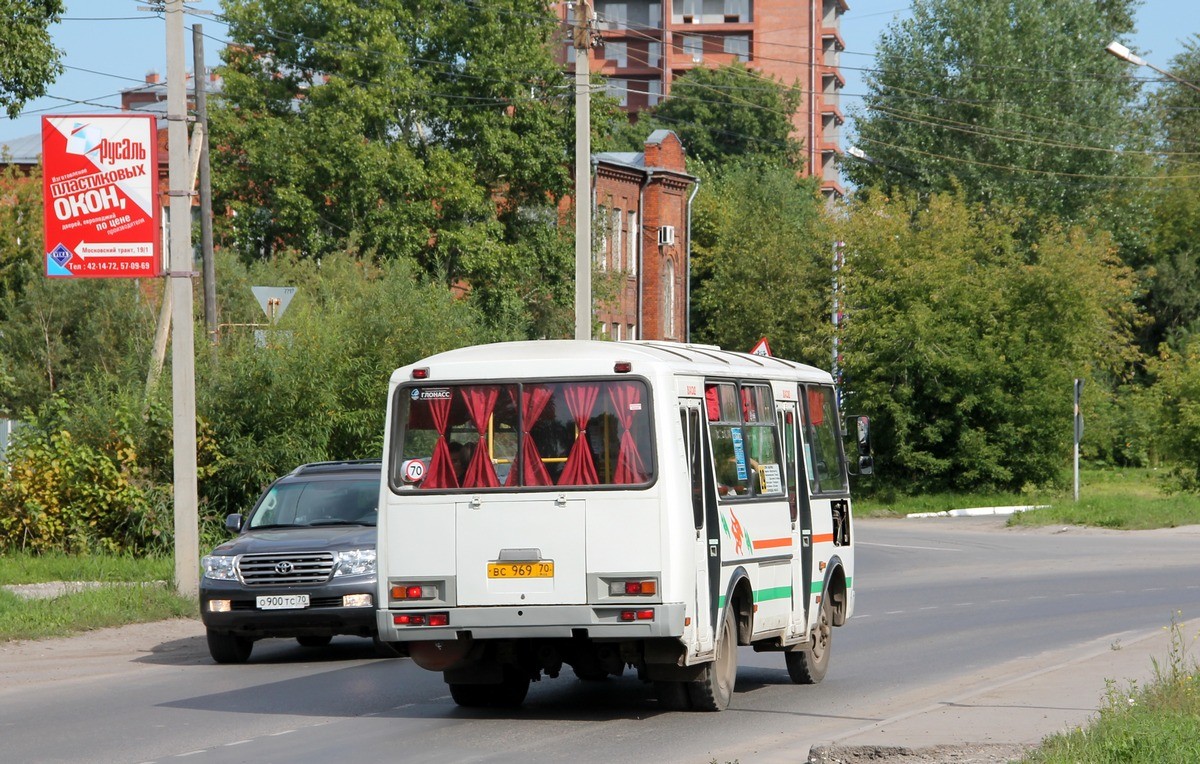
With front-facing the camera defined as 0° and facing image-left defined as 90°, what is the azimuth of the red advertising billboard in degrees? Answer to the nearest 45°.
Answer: approximately 0°

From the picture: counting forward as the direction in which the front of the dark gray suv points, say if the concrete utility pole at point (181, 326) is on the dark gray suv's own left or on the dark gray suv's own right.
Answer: on the dark gray suv's own right

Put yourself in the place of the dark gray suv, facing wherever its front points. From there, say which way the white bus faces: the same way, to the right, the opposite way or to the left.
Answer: the opposite way

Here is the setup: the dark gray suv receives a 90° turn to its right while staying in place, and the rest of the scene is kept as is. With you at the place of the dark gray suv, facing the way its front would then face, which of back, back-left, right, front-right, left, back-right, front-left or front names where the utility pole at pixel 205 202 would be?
front-right

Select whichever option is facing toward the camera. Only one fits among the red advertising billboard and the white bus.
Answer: the red advertising billboard

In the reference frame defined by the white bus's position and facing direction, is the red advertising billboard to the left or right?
on its left

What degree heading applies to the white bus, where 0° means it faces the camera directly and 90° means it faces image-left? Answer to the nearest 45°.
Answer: approximately 225°

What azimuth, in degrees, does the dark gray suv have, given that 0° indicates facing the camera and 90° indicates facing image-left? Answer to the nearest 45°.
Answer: approximately 45°

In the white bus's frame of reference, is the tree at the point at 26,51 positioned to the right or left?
on its left

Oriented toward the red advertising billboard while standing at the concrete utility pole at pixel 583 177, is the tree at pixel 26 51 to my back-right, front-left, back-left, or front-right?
front-right

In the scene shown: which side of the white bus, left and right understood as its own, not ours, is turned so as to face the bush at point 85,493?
left

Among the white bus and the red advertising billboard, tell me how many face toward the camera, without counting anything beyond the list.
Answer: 1

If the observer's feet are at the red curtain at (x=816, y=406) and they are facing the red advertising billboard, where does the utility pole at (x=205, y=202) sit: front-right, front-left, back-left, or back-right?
front-right

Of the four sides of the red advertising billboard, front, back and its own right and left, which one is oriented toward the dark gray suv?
front

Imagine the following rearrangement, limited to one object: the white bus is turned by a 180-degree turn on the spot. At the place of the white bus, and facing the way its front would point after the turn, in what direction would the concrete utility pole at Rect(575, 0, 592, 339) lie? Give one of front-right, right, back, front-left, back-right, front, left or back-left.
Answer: back-right
